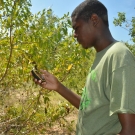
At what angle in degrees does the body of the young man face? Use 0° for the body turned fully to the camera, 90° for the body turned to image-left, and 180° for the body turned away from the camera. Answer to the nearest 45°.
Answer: approximately 90°

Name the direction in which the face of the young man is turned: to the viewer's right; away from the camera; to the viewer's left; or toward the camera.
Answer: to the viewer's left
